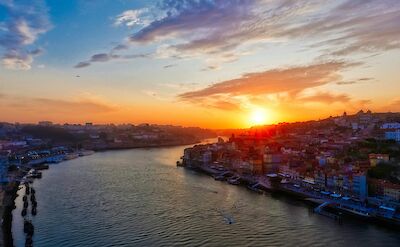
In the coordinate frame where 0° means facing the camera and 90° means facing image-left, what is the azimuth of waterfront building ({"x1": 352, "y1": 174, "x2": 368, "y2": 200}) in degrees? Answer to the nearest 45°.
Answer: approximately 45°

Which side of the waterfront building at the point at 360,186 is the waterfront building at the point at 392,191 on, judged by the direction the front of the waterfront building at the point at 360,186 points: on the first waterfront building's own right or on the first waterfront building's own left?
on the first waterfront building's own left

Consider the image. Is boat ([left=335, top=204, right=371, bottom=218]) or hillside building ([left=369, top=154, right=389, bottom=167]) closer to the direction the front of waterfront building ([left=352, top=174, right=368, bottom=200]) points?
the boat

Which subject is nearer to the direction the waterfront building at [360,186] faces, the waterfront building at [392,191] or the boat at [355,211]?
the boat

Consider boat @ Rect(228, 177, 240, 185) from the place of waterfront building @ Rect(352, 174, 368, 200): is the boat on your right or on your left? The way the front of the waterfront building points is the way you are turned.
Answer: on your right

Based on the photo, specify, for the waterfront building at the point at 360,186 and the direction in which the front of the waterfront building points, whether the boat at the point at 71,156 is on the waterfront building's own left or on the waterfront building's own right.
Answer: on the waterfront building's own right

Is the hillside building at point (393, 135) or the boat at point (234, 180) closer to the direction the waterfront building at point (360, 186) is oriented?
the boat
